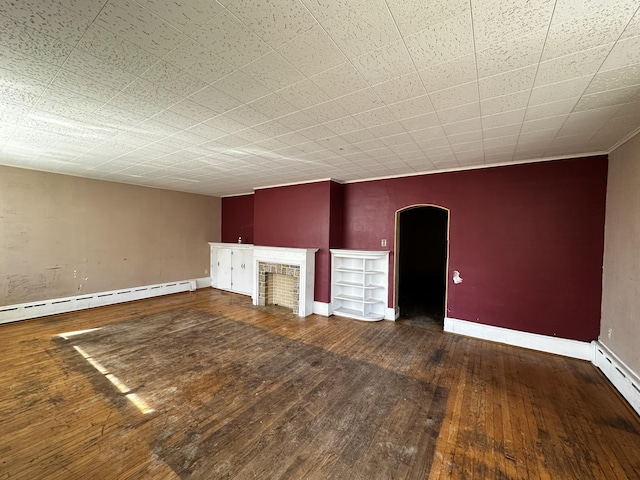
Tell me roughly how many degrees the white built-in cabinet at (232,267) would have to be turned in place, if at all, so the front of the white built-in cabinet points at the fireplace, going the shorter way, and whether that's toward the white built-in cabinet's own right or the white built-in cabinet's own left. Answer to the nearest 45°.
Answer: approximately 90° to the white built-in cabinet's own left

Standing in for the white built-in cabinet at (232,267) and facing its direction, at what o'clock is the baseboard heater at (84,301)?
The baseboard heater is roughly at 1 o'clock from the white built-in cabinet.

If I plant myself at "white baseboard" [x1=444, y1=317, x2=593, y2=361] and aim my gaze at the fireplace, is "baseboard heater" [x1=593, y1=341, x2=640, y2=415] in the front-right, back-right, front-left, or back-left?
back-left

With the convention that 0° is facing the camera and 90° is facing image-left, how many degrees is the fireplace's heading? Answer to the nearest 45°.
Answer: approximately 45°

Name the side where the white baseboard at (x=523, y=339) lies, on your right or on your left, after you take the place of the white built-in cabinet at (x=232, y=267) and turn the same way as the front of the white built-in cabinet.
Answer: on your left

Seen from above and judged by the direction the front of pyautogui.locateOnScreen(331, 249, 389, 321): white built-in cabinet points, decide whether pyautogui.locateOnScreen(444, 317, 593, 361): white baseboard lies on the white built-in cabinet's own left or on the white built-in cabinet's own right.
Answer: on the white built-in cabinet's own left

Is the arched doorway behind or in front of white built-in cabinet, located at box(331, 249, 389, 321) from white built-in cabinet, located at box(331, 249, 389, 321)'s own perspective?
behind

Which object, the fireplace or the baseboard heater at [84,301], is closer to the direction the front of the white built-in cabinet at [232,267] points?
the baseboard heater

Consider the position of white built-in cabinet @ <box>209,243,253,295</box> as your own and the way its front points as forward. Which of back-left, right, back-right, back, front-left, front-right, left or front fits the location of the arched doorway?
back-left

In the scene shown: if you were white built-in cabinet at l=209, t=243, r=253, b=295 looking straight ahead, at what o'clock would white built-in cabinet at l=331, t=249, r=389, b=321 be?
white built-in cabinet at l=331, t=249, r=389, b=321 is roughly at 9 o'clock from white built-in cabinet at l=209, t=243, r=253, b=295.

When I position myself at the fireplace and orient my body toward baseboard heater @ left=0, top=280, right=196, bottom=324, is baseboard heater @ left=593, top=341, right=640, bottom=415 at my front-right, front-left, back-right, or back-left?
back-left
